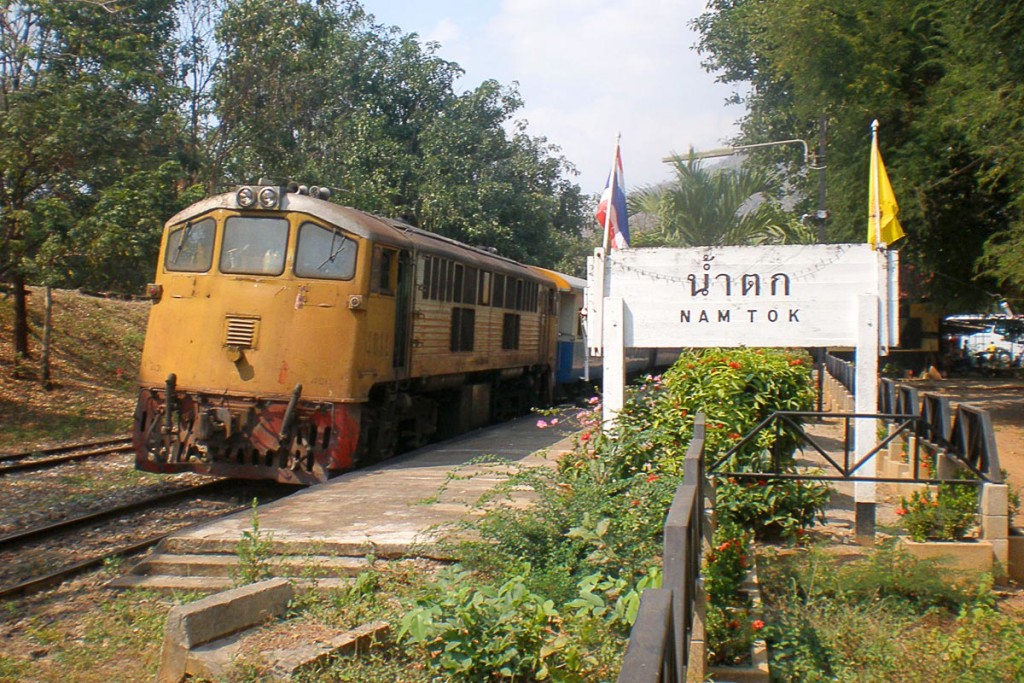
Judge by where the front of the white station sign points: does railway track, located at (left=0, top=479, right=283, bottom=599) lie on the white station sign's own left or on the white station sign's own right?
on the white station sign's own right

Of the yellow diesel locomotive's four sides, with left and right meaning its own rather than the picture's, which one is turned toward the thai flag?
left

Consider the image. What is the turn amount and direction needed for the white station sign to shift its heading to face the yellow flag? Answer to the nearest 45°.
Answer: approximately 135° to its left

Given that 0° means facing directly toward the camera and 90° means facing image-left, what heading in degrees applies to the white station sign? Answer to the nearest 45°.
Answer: approximately 0°

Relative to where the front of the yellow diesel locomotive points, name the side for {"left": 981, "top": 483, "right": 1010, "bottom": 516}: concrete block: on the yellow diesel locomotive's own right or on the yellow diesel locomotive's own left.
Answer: on the yellow diesel locomotive's own left

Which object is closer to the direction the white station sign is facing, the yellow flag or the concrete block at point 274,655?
the concrete block

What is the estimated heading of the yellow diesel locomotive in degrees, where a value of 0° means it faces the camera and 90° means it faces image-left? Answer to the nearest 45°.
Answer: approximately 45°

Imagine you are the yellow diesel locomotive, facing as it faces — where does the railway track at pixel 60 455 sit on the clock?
The railway track is roughly at 1 o'clock from the yellow diesel locomotive.

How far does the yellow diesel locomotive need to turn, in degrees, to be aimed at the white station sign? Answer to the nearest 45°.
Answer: approximately 90° to its left
